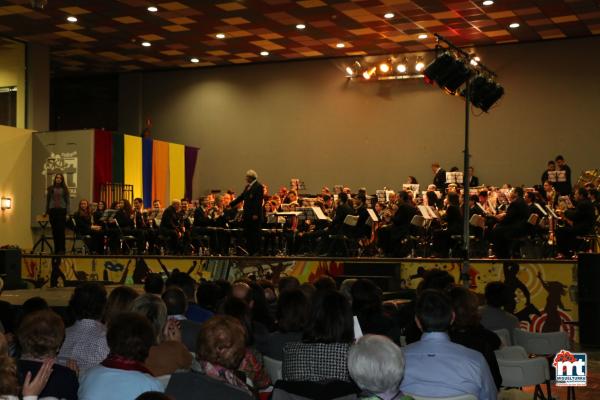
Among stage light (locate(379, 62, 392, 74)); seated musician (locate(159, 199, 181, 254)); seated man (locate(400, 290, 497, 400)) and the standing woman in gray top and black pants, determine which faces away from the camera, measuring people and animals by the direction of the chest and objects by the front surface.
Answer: the seated man

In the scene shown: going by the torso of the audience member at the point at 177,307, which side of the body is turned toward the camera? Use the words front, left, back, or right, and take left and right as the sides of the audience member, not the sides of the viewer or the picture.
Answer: back

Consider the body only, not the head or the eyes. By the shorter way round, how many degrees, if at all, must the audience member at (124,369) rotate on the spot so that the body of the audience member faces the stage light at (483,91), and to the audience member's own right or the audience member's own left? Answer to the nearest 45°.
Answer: approximately 45° to the audience member's own right

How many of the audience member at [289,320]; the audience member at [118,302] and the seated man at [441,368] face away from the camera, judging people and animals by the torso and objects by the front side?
3

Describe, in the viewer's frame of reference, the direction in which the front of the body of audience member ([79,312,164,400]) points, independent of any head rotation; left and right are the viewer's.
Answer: facing away from the viewer

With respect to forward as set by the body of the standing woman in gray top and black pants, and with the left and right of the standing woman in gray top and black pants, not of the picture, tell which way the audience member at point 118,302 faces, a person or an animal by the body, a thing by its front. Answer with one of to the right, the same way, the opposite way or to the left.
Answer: the opposite way

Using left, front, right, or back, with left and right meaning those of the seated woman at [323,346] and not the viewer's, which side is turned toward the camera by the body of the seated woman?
back

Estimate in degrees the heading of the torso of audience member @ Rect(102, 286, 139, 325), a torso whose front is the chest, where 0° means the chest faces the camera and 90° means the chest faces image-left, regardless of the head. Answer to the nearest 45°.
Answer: approximately 180°

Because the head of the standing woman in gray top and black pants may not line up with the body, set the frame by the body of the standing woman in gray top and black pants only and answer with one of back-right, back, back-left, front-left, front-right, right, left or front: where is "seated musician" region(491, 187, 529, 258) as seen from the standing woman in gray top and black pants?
front-left

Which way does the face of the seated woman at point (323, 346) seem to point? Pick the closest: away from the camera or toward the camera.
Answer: away from the camera

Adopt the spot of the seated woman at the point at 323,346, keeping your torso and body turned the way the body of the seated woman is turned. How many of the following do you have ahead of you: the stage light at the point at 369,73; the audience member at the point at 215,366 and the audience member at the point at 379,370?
1

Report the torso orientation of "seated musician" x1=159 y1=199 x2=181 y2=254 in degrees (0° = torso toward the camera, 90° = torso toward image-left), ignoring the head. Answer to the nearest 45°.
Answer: approximately 270°

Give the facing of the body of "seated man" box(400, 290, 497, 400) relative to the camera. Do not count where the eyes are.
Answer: away from the camera

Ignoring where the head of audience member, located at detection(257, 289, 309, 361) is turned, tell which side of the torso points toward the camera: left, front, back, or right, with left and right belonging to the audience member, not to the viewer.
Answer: back
